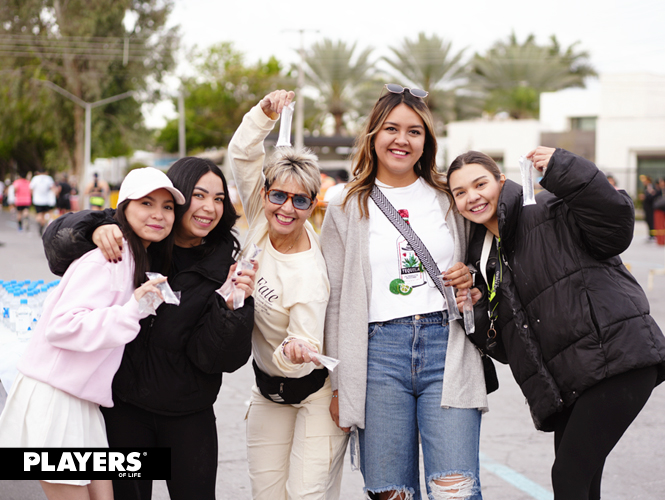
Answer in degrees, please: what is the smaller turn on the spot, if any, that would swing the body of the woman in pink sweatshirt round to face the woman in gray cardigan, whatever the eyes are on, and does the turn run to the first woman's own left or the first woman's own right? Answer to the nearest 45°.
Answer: approximately 45° to the first woman's own left

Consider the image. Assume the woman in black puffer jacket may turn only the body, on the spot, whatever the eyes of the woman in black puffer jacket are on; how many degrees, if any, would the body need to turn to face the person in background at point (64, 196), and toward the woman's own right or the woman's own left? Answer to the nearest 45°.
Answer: approximately 90° to the woman's own right

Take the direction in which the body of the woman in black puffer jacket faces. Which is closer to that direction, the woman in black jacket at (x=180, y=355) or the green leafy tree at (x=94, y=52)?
the woman in black jacket

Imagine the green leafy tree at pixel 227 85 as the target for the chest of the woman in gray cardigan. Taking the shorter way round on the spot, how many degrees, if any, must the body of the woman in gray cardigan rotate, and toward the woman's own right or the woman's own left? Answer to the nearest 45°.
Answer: approximately 180°

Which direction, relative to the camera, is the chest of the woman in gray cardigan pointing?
toward the camera
